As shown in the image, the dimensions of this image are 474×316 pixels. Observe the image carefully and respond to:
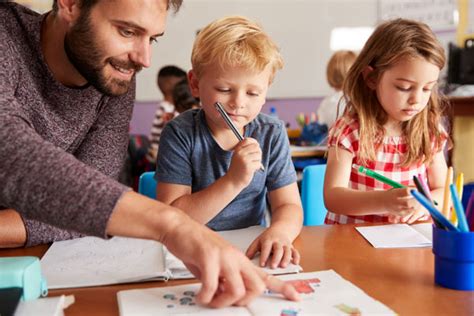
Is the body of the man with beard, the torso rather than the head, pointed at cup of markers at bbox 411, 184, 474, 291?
yes

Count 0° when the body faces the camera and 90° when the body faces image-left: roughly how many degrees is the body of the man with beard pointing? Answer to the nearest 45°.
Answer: approximately 315°

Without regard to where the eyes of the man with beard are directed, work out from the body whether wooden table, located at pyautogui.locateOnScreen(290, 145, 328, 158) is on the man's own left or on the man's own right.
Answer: on the man's own left

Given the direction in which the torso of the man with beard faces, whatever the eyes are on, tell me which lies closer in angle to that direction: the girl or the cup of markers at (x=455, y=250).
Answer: the cup of markers
